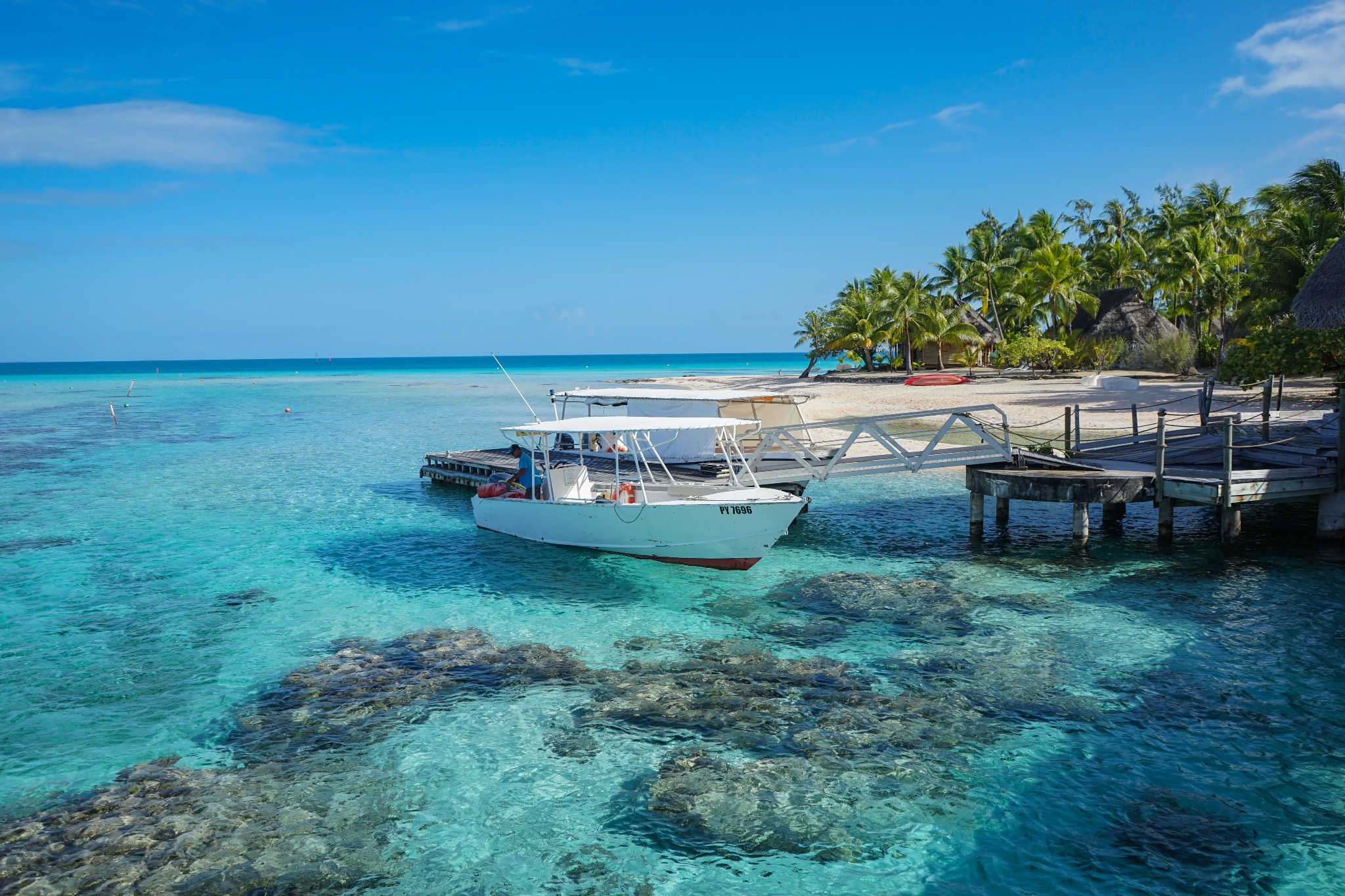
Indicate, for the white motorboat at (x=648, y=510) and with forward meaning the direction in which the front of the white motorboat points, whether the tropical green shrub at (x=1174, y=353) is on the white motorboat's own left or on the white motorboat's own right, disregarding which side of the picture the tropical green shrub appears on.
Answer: on the white motorboat's own left

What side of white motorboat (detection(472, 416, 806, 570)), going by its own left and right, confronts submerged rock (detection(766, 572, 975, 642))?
front

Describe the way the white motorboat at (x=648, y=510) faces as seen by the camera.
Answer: facing the viewer and to the right of the viewer
